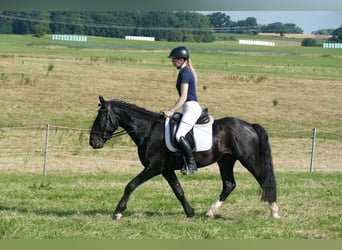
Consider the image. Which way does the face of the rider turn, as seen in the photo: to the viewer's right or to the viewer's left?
to the viewer's left

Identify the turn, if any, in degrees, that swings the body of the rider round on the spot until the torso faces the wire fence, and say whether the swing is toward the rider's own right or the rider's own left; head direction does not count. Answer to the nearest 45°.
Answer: approximately 90° to the rider's own right

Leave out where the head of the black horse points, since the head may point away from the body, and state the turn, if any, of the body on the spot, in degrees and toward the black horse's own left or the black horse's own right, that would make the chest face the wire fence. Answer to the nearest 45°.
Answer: approximately 90° to the black horse's own right

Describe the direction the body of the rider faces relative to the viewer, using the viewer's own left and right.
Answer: facing to the left of the viewer

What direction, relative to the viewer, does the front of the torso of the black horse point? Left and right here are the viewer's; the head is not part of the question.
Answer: facing to the left of the viewer

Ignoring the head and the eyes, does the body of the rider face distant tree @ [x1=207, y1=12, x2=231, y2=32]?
no
